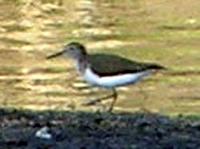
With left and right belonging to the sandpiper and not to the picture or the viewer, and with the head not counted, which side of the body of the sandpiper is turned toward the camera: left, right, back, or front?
left

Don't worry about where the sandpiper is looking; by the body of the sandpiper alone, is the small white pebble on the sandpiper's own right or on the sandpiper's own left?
on the sandpiper's own left
